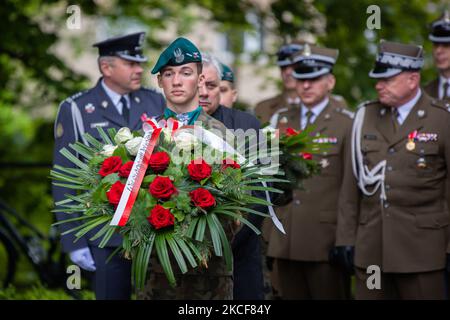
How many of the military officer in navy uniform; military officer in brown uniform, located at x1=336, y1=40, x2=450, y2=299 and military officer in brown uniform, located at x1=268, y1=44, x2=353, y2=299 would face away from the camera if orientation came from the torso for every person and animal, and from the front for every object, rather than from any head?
0

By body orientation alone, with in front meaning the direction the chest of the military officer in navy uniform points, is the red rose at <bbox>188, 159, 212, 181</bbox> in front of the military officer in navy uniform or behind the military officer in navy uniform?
in front

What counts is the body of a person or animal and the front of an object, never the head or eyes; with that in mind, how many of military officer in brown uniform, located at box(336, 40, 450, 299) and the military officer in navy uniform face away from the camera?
0

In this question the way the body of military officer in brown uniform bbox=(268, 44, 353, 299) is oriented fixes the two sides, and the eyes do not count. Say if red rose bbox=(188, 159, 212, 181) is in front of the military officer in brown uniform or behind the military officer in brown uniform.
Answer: in front

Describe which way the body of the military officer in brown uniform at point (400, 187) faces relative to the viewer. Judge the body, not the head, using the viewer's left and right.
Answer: facing the viewer and to the left of the viewer

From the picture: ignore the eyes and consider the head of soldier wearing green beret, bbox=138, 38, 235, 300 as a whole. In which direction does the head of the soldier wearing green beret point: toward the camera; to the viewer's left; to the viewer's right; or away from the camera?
toward the camera

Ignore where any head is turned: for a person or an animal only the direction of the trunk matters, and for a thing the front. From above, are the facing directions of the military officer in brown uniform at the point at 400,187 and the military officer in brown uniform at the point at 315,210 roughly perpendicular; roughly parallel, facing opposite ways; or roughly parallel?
roughly parallel

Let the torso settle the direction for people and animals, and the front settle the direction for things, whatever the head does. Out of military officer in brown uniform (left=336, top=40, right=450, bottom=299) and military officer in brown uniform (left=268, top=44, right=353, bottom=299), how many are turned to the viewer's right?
0

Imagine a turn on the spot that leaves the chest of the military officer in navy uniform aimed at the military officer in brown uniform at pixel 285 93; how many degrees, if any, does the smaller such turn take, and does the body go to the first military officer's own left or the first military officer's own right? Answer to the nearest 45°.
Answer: approximately 90° to the first military officer's own left

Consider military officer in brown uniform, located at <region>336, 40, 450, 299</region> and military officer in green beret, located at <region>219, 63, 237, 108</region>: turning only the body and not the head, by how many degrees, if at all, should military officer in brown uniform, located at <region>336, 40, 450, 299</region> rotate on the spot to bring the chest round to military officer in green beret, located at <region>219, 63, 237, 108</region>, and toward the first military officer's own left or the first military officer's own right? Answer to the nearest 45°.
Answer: approximately 135° to the first military officer's own right

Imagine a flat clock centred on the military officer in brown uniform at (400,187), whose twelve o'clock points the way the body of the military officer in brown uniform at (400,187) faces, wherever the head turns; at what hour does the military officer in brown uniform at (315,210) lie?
the military officer in brown uniform at (315,210) is roughly at 3 o'clock from the military officer in brown uniform at (400,187).
